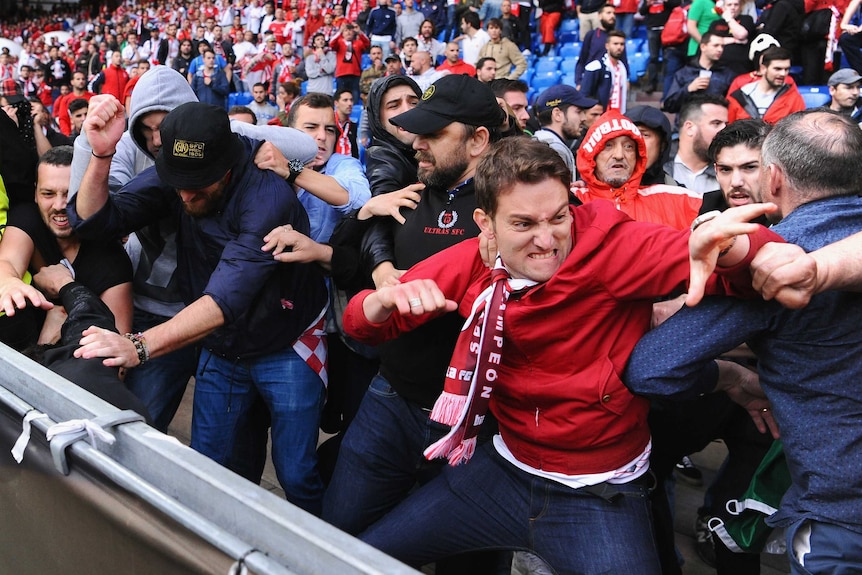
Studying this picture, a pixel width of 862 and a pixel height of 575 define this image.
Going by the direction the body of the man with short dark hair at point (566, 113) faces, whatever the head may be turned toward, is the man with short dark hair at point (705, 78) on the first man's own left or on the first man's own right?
on the first man's own left

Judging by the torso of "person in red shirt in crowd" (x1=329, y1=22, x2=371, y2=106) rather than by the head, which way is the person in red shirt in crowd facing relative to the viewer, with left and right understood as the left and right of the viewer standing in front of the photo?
facing the viewer

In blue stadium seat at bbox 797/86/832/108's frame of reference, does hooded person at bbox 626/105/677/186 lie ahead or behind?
ahead

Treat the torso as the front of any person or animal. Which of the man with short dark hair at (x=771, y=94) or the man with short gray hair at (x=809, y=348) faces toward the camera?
the man with short dark hair at (x=771, y=94)

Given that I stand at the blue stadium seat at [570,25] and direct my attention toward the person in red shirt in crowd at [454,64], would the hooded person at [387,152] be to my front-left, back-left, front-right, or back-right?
front-left

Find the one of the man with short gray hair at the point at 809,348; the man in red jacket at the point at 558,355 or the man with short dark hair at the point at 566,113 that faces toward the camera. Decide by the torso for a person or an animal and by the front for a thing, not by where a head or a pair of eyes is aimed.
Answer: the man in red jacket

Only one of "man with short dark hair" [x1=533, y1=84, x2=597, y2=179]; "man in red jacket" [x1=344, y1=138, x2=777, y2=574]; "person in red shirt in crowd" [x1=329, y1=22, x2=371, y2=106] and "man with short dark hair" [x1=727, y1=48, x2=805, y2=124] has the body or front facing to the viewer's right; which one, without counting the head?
"man with short dark hair" [x1=533, y1=84, x2=597, y2=179]

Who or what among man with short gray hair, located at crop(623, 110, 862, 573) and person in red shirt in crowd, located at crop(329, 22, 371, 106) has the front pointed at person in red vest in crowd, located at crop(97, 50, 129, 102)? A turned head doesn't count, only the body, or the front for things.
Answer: the man with short gray hair

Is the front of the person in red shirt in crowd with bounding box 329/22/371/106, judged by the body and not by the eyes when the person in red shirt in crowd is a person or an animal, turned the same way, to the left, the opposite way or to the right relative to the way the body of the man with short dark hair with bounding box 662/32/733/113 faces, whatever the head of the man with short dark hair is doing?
the same way

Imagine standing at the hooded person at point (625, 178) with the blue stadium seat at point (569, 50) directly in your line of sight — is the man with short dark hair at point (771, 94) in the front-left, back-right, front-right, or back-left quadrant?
front-right

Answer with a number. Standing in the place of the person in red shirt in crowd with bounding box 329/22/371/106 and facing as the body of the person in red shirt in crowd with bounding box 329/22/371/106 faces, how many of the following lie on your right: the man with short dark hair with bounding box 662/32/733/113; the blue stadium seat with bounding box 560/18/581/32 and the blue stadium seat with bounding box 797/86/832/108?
0

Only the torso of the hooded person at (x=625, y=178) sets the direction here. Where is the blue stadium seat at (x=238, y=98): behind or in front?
behind

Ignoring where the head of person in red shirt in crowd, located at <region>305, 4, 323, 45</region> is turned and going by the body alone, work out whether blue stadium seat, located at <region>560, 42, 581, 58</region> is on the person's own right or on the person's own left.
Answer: on the person's own left

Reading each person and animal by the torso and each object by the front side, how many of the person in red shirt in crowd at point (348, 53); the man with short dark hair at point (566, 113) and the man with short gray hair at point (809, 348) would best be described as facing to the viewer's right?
1

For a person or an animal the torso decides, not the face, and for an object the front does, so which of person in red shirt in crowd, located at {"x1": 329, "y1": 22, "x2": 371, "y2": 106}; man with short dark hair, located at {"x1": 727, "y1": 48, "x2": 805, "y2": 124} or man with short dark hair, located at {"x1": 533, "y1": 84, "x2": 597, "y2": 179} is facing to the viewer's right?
man with short dark hair, located at {"x1": 533, "y1": 84, "x2": 597, "y2": 179}

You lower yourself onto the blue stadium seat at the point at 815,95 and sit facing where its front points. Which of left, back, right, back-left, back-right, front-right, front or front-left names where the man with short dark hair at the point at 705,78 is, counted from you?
front-right

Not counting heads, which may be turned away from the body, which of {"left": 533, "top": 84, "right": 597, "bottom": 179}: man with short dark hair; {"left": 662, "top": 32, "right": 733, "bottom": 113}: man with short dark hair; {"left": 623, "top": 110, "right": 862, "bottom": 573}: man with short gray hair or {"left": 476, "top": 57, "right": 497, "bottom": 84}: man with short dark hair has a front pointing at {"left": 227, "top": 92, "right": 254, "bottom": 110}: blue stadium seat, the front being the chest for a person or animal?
{"left": 623, "top": 110, "right": 862, "bottom": 573}: man with short gray hair

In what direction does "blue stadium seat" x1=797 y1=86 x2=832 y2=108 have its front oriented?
toward the camera

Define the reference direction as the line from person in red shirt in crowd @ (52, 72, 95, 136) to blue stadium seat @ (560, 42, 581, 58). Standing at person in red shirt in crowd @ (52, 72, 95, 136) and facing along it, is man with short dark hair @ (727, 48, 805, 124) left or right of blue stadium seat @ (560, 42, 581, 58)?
right
